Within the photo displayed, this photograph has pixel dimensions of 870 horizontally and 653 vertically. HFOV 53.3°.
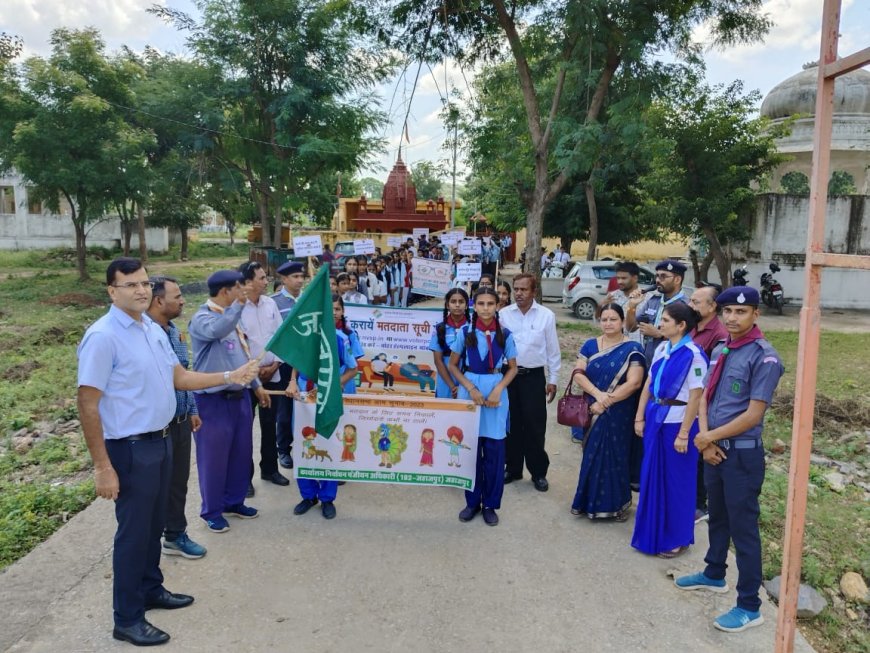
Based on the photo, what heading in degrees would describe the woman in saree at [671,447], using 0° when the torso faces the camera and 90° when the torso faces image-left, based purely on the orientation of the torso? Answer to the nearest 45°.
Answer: approximately 45°

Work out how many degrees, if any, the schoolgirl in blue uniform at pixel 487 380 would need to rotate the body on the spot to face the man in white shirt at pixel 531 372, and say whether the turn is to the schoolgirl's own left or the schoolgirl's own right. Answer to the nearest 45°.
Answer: approximately 135° to the schoolgirl's own left

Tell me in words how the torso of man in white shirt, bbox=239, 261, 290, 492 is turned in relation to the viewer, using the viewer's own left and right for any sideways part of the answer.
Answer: facing the viewer and to the right of the viewer

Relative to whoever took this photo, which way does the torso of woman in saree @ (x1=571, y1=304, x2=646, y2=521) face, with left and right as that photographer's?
facing the viewer and to the left of the viewer

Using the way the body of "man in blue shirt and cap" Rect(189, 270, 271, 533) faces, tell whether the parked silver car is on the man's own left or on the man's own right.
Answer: on the man's own left

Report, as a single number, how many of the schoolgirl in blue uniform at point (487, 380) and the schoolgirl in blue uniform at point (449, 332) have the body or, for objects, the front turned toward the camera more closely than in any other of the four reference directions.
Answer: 2

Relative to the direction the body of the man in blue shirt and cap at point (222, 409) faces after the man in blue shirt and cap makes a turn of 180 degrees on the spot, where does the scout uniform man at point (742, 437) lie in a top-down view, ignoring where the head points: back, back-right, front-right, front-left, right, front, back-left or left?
back

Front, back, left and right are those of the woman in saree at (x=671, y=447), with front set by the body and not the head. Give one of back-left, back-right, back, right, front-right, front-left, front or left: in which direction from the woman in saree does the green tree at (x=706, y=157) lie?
back-right

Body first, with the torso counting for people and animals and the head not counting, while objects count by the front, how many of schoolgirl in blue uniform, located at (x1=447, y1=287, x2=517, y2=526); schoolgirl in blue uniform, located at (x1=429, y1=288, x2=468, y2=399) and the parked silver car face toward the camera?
2

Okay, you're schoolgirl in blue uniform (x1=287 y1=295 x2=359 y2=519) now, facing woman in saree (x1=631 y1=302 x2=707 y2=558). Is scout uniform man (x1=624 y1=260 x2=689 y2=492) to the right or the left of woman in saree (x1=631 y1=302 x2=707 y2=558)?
left

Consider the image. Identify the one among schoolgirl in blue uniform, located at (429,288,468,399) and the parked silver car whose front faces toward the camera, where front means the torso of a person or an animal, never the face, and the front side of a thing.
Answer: the schoolgirl in blue uniform

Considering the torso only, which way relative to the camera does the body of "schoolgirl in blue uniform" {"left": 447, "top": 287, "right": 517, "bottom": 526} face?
toward the camera

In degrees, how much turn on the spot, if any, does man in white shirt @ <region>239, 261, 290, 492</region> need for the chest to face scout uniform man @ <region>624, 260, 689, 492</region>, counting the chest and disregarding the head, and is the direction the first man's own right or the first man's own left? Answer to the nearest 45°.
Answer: approximately 45° to the first man's own left

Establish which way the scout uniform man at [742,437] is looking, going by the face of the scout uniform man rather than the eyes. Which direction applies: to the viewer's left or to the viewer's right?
to the viewer's left
